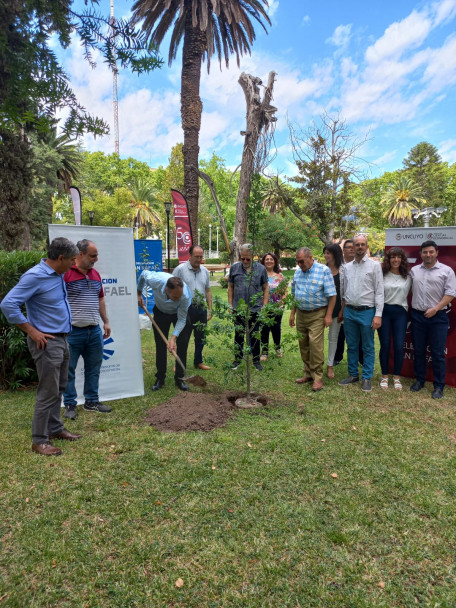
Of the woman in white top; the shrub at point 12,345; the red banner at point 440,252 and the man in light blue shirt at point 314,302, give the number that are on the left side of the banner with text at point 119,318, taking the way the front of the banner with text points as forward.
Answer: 3

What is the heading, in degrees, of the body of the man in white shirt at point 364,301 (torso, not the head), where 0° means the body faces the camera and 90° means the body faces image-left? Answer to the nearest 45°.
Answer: approximately 45°

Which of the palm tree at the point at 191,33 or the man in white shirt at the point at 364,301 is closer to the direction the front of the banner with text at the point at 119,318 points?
the man in white shirt

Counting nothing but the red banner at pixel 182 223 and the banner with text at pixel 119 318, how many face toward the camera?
2

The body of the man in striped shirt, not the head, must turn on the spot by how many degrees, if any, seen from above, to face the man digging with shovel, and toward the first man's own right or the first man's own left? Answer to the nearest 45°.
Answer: approximately 90° to the first man's own left

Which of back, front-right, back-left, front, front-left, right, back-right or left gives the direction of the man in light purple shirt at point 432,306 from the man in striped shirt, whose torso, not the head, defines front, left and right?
front-left

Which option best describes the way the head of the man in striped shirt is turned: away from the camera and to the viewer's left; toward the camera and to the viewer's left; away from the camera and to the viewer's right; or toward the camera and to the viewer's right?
toward the camera and to the viewer's right
